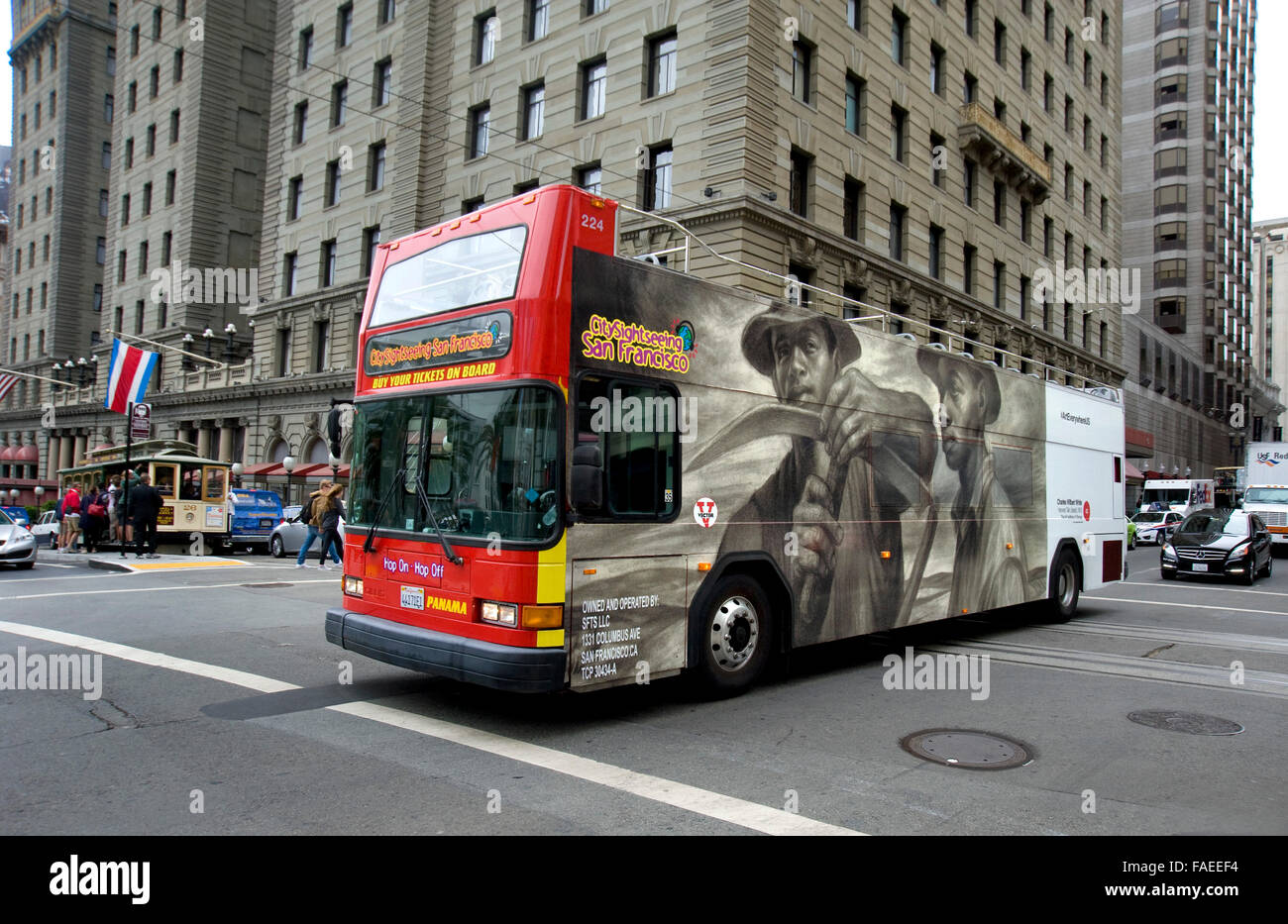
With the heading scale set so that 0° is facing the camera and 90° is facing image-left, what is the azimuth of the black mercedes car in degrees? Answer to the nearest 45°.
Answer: approximately 45°

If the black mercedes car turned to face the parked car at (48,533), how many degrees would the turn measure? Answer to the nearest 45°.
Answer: approximately 45° to its right

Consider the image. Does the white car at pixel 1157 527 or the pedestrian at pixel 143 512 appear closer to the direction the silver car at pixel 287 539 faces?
the pedestrian

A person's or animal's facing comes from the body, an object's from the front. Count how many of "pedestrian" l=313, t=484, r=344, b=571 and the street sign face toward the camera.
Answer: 1
